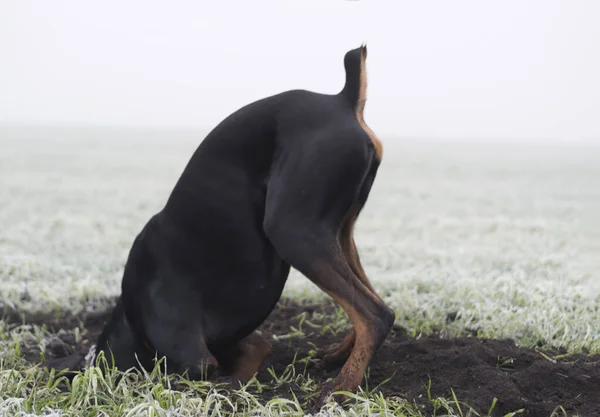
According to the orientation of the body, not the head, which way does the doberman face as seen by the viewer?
to the viewer's left
